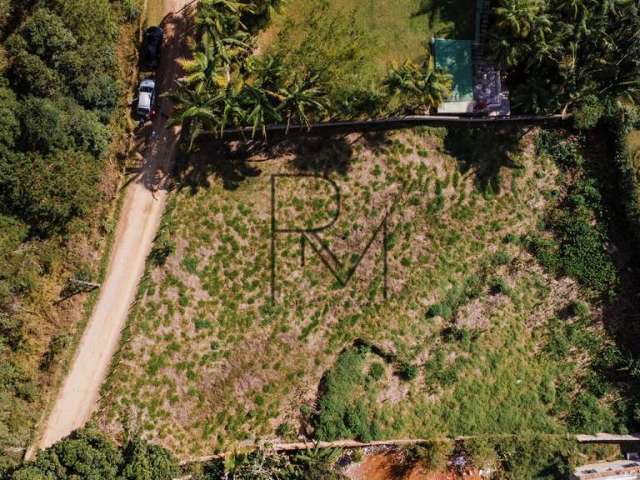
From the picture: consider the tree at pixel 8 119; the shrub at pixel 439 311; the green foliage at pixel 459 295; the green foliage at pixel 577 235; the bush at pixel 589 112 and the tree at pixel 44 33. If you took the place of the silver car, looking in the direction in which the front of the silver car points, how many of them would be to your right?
4

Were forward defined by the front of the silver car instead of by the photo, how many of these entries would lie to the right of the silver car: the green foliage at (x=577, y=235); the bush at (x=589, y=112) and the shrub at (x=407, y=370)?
3

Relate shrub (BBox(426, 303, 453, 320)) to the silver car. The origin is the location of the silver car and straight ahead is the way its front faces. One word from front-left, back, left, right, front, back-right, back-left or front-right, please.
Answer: right

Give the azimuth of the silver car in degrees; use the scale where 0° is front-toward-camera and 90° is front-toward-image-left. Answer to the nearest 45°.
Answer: approximately 180°

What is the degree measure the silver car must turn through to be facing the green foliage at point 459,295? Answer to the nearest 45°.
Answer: approximately 90° to its right

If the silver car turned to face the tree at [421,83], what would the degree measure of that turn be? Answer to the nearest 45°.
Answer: approximately 90° to its right

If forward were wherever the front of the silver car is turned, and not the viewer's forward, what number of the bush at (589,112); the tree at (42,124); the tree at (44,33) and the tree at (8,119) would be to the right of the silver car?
1

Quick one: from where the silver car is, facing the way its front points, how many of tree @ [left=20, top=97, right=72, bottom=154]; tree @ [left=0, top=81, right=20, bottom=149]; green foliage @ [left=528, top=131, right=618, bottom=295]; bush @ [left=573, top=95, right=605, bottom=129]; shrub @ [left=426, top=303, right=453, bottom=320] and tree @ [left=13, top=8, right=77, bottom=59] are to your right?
3
